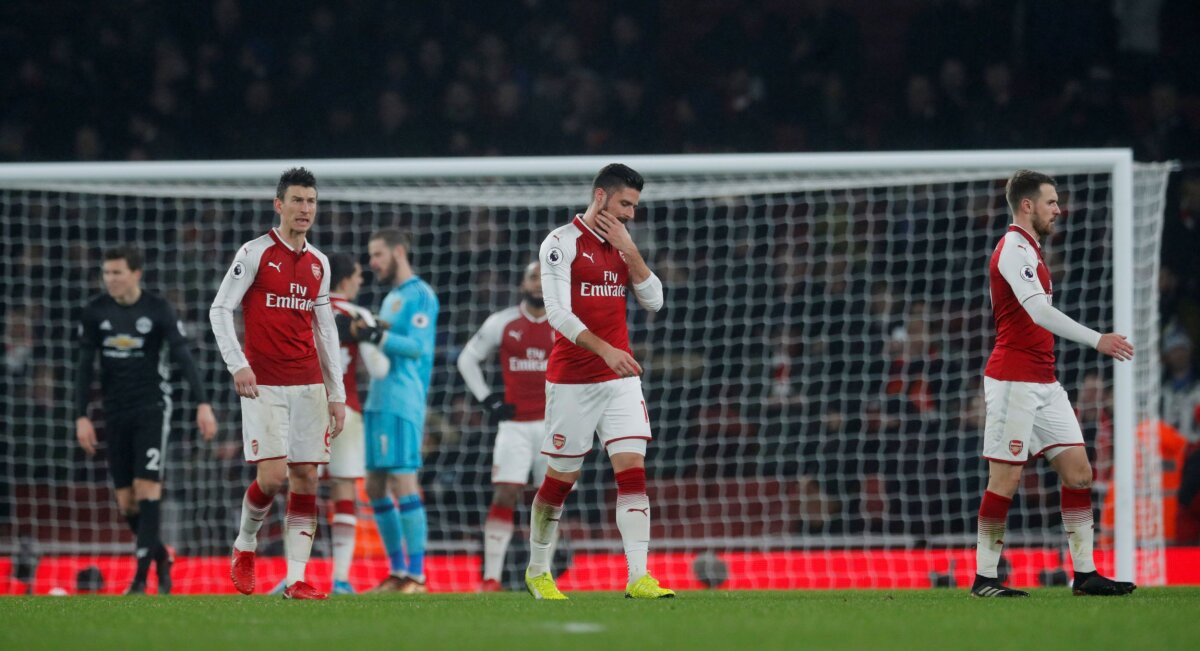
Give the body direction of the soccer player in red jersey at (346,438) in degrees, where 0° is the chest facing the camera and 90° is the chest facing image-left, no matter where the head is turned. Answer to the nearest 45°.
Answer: approximately 270°

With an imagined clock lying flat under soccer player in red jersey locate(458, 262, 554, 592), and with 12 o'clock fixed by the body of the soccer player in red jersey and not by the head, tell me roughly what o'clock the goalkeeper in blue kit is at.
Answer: The goalkeeper in blue kit is roughly at 2 o'clock from the soccer player in red jersey.

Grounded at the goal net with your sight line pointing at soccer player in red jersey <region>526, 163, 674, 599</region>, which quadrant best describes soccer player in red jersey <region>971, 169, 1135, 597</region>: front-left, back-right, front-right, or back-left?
front-left

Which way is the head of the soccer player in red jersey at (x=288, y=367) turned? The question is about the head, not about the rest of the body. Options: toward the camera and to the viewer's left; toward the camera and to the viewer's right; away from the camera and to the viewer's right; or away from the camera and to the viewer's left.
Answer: toward the camera and to the viewer's right

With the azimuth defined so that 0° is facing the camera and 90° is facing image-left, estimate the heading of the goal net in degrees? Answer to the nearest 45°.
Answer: approximately 0°

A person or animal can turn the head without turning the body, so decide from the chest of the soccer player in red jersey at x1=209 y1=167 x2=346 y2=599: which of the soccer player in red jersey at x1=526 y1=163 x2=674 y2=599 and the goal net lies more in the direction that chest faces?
the soccer player in red jersey

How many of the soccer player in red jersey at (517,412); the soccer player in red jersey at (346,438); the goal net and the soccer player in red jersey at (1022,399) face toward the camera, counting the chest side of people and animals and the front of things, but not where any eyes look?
2

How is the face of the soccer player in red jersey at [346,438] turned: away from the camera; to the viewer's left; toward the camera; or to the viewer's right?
to the viewer's right

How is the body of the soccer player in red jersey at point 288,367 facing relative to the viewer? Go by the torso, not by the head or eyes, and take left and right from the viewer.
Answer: facing the viewer and to the right of the viewer

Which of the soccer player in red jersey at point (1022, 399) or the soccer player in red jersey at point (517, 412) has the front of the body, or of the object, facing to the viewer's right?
the soccer player in red jersey at point (1022, 399)

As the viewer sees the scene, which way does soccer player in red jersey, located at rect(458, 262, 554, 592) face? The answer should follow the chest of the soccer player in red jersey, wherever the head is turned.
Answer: toward the camera
